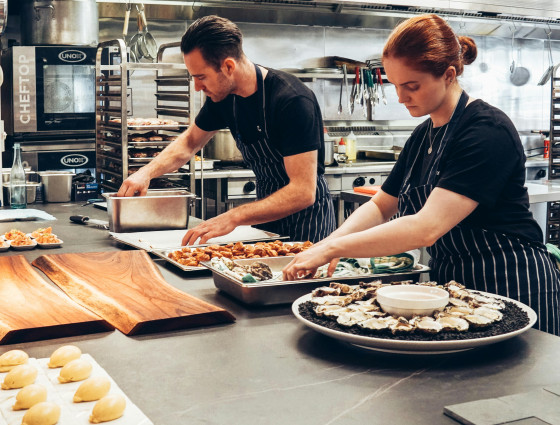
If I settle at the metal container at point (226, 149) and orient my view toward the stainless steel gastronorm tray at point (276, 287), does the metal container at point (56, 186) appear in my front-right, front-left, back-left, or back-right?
front-right

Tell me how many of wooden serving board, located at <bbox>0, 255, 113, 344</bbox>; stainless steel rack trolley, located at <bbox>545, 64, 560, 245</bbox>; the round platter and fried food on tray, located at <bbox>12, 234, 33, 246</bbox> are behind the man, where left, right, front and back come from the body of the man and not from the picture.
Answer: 1

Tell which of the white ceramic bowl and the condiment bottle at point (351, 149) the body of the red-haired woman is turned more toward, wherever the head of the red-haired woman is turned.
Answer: the white ceramic bowl

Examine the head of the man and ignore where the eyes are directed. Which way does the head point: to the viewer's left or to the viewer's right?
to the viewer's left

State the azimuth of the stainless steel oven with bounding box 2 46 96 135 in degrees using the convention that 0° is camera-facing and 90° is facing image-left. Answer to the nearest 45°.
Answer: approximately 0°

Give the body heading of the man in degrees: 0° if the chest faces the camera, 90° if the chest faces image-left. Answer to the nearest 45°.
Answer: approximately 45°

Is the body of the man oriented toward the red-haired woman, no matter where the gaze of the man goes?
no

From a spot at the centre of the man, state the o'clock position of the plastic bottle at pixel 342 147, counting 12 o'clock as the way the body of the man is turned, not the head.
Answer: The plastic bottle is roughly at 5 o'clock from the man.

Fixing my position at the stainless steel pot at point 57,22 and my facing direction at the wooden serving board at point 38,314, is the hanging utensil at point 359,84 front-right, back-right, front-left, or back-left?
front-left

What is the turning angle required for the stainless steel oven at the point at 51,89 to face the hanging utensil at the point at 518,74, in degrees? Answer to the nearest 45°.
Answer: approximately 90° to its left

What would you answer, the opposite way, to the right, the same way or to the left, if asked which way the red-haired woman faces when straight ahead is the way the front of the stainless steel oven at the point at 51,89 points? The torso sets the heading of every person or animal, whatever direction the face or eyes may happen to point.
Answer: to the right

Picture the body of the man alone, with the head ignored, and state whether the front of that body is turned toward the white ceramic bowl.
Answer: no

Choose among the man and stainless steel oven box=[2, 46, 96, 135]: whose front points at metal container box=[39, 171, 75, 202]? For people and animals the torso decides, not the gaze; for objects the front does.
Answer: the stainless steel oven

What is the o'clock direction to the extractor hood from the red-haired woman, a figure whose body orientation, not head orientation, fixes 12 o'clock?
The extractor hood is roughly at 4 o'clock from the red-haired woman.

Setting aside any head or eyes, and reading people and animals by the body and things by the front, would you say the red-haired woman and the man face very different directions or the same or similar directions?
same or similar directions

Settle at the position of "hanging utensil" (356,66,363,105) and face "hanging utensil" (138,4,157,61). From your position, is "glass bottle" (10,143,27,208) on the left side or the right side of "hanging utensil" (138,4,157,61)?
left

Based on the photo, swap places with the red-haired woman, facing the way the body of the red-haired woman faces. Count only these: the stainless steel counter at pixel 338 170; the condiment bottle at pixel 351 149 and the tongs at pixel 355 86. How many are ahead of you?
0

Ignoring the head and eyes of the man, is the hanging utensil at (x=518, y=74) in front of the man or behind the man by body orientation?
behind

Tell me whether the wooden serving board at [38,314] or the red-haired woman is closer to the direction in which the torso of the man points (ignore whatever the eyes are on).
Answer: the wooden serving board

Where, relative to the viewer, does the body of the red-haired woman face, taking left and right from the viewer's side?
facing the viewer and to the left of the viewer
